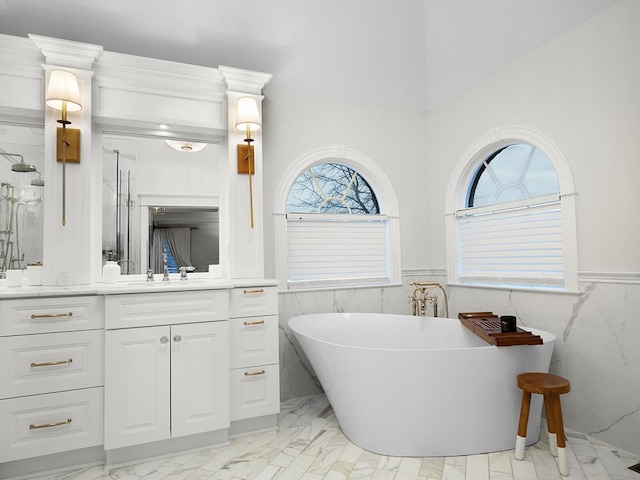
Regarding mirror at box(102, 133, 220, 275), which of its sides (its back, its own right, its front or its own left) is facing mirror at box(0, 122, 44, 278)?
right

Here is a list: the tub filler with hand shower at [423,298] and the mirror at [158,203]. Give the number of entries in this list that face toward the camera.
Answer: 2

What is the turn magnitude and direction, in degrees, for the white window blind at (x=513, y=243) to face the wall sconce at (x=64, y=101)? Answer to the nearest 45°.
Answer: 0° — it already faces it

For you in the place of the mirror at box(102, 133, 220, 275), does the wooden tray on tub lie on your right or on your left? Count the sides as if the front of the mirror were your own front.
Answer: on your left

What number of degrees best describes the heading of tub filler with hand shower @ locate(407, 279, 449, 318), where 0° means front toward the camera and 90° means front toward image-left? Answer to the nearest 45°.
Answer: approximately 0°

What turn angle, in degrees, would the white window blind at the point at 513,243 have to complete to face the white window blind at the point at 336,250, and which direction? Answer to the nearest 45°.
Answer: approximately 45° to its right

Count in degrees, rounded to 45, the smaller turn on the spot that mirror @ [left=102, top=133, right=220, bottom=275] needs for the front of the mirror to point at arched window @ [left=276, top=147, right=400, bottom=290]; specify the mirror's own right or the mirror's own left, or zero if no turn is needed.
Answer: approximately 90° to the mirror's own left

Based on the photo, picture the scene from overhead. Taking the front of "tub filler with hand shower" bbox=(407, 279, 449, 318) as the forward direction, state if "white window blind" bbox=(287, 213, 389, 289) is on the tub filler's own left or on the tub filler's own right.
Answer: on the tub filler's own right

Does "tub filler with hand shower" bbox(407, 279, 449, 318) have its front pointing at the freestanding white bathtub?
yes

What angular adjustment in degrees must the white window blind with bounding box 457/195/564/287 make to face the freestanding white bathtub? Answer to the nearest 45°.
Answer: approximately 45° to its left
